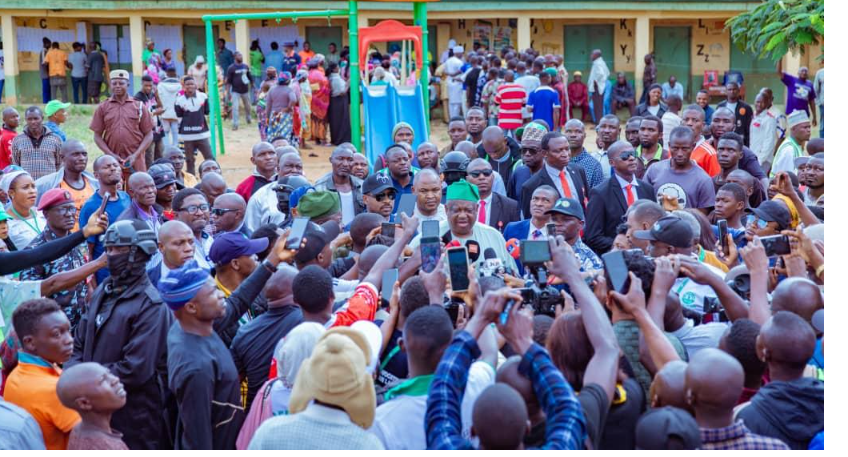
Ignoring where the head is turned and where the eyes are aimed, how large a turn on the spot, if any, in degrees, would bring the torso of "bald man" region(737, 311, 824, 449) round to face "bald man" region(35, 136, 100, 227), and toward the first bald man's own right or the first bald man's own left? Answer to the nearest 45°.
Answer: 0° — they already face them

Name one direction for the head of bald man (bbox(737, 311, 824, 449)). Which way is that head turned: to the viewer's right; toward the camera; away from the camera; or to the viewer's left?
away from the camera

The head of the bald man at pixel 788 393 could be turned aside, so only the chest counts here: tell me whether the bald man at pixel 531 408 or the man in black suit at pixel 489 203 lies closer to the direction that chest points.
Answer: the man in black suit

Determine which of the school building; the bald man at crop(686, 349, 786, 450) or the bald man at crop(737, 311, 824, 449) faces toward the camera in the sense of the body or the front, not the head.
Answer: the school building

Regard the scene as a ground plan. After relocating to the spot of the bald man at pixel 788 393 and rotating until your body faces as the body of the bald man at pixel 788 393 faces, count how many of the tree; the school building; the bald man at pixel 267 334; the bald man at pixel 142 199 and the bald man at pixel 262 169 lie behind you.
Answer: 0

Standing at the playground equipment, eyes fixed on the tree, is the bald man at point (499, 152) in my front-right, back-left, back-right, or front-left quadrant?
front-right

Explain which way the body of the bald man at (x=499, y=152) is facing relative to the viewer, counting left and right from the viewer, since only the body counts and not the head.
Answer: facing the viewer and to the left of the viewer

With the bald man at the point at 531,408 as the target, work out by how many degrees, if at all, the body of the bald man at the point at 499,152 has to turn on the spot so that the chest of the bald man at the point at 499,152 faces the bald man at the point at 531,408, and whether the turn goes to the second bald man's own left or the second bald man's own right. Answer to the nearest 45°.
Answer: approximately 45° to the second bald man's own left

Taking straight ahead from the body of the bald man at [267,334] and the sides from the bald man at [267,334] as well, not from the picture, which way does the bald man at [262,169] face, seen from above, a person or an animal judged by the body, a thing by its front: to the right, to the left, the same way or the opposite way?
to the right

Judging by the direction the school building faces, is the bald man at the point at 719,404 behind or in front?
in front

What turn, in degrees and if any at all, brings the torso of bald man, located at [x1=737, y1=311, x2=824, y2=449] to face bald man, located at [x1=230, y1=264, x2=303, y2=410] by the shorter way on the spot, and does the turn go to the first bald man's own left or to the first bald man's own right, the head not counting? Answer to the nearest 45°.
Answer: approximately 45° to the first bald man's own left

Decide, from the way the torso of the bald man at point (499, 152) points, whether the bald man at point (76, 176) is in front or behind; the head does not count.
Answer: in front

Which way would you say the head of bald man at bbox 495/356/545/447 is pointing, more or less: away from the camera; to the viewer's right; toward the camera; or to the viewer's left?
away from the camera

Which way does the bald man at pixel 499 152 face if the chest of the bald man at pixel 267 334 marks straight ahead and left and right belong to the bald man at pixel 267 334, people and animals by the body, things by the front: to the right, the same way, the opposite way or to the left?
the opposite way

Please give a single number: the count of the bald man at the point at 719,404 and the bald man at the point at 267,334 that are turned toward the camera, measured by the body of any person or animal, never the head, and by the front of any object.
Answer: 0

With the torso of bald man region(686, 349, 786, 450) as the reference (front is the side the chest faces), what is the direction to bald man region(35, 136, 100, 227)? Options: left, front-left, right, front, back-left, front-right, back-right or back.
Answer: front

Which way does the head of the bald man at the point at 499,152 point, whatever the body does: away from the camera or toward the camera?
toward the camera

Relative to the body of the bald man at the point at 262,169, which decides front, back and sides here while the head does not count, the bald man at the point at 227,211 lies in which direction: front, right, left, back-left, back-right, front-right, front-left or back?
front-right

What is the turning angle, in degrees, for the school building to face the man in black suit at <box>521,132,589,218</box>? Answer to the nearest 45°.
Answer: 0° — it already faces them

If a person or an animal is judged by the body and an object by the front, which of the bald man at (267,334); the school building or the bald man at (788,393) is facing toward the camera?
the school building
